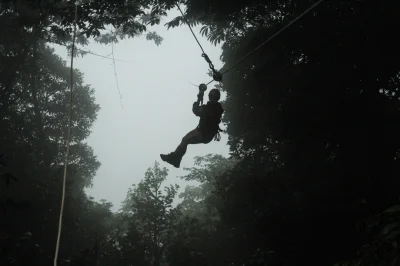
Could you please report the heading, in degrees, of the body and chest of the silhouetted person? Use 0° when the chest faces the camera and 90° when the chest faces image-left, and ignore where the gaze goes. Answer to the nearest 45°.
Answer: approximately 90°

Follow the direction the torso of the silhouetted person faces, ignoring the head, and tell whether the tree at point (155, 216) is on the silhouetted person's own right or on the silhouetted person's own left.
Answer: on the silhouetted person's own right
